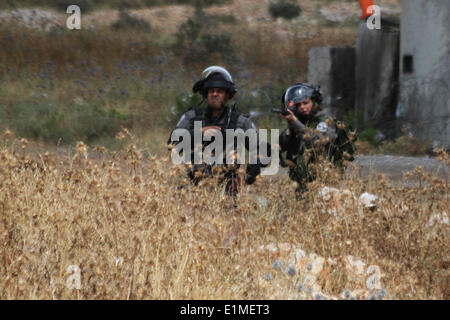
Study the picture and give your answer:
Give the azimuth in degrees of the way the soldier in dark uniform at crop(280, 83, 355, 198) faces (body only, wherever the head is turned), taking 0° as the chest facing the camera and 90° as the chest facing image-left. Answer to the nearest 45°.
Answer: approximately 45°

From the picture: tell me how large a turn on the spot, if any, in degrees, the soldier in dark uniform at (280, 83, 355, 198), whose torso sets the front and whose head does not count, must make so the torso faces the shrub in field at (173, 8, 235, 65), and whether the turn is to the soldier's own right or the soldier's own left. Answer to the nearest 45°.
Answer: approximately 135° to the soldier's own right

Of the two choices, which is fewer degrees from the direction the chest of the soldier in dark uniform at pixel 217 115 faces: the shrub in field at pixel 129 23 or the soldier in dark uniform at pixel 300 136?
the soldier in dark uniform at pixel 300 136

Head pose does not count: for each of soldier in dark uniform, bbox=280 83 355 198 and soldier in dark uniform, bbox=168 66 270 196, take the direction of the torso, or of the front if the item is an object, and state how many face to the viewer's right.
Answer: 0

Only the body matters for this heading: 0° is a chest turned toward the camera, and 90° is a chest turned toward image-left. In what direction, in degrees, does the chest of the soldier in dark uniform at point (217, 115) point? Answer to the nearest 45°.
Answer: approximately 0°

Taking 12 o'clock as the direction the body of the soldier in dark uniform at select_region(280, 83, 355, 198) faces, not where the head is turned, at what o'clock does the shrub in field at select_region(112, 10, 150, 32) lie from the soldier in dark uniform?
The shrub in field is roughly at 4 o'clock from the soldier in dark uniform.

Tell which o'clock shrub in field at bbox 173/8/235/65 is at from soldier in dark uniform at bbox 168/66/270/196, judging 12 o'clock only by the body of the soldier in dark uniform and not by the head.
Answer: The shrub in field is roughly at 6 o'clock from the soldier in dark uniform.

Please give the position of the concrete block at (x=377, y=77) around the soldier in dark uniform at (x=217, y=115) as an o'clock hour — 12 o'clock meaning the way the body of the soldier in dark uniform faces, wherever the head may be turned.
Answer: The concrete block is roughly at 7 o'clock from the soldier in dark uniform.

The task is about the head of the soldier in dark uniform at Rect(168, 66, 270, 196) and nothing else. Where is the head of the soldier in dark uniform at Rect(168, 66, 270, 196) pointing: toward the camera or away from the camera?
toward the camera

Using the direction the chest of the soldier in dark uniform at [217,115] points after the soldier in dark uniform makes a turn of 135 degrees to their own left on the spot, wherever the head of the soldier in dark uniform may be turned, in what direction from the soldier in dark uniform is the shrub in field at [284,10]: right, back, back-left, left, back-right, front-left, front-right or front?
front-left
